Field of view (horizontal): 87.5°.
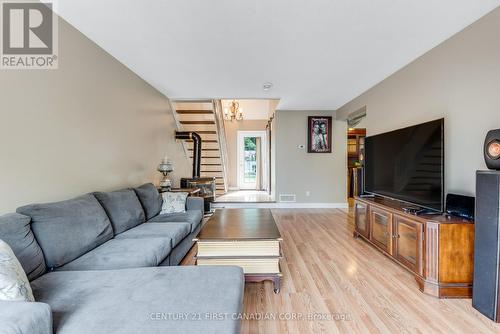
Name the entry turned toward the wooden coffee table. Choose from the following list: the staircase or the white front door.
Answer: the white front door

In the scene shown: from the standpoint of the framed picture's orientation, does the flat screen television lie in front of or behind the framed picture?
in front

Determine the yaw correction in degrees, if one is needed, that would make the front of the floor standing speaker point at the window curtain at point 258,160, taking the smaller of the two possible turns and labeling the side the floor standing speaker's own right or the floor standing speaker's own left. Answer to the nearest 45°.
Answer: approximately 90° to the floor standing speaker's own right

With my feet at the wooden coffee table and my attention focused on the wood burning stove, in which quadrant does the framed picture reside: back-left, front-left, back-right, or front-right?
front-right

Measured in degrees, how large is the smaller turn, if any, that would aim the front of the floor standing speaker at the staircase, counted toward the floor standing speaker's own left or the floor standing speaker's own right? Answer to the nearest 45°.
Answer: approximately 45° to the floor standing speaker's own right

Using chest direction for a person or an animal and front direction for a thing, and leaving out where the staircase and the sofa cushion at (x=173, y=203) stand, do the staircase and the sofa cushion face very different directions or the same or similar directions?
very different directions

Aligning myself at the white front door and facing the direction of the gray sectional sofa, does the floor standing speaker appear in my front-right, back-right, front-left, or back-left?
front-left

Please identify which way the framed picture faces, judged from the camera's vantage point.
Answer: facing the viewer

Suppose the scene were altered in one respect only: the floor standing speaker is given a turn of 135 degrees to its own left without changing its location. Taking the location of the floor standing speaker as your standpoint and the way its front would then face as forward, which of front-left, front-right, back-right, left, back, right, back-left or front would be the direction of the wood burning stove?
back

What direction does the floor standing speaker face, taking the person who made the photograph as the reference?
facing the viewer and to the left of the viewer

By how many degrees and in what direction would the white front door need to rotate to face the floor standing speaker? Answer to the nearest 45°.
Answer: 0° — it already faces it

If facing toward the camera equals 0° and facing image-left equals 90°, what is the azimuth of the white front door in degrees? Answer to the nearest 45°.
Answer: approximately 0°

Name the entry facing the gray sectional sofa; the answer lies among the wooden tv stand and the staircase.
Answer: the wooden tv stand

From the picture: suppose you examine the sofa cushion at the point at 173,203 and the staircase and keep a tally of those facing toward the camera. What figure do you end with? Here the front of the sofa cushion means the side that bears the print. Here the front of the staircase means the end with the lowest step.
1
